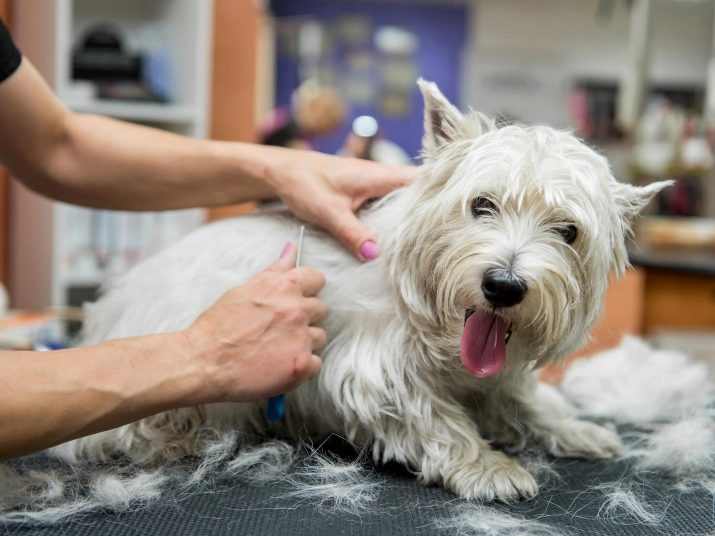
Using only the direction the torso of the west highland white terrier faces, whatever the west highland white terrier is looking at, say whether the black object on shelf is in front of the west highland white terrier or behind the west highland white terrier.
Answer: behind

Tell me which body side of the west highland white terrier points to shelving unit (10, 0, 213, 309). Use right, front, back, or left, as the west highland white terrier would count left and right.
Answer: back

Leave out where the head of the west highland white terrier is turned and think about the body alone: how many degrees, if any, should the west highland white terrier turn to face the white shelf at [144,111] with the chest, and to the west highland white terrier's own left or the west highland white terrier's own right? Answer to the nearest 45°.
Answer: approximately 180°

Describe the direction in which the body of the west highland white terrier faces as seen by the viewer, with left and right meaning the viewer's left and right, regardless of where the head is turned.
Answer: facing the viewer and to the right of the viewer
